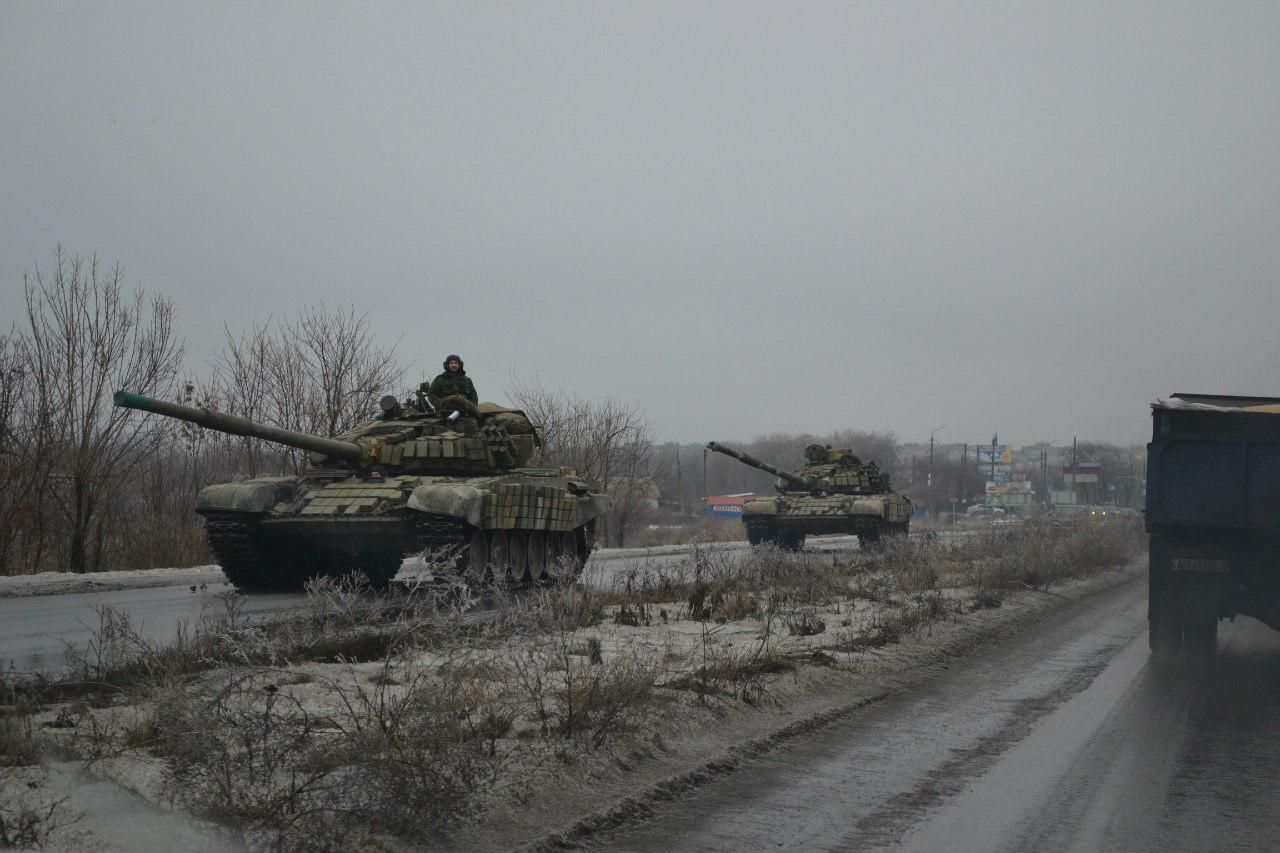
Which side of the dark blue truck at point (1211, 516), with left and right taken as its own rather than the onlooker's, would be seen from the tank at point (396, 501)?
left

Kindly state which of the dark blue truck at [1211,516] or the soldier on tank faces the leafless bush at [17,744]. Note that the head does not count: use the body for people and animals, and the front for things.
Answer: the soldier on tank

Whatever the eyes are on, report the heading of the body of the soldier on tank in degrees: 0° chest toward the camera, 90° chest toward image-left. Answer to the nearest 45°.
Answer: approximately 0°

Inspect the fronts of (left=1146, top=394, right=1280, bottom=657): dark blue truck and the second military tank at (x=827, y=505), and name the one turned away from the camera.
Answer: the dark blue truck

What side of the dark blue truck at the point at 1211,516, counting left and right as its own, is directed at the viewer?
back

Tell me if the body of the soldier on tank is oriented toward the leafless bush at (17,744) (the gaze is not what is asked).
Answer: yes
